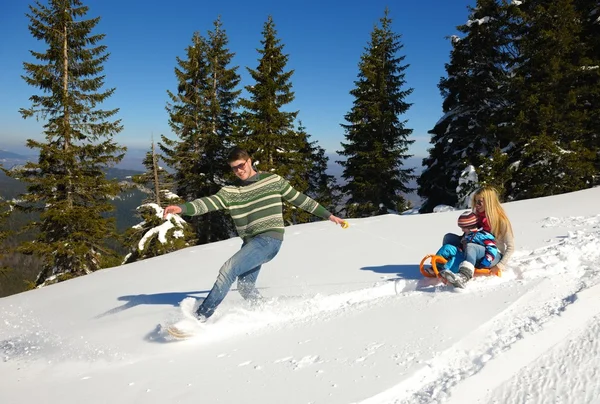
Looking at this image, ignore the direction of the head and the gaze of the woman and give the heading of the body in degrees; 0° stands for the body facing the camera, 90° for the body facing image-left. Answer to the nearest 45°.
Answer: approximately 90°

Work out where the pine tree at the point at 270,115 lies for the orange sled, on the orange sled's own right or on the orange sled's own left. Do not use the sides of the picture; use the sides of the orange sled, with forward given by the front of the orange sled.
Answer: on the orange sled's own right

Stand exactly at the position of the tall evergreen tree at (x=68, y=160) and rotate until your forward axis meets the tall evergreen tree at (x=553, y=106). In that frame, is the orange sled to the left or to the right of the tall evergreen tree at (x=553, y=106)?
right

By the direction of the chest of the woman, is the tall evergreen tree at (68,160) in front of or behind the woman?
in front

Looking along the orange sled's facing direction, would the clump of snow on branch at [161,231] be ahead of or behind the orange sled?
ahead

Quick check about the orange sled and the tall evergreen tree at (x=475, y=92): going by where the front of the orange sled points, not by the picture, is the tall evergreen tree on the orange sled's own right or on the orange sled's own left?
on the orange sled's own right

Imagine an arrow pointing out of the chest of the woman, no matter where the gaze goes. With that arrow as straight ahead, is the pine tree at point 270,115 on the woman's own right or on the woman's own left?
on the woman's own right

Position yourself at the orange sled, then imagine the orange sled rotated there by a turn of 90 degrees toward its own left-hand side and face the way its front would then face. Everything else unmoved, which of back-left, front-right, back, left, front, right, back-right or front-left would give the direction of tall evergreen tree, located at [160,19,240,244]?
back-right

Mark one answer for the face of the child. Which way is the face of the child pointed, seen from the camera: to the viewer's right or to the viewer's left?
to the viewer's left

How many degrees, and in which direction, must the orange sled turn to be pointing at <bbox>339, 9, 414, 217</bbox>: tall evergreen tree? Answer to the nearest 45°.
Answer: approximately 90° to its right

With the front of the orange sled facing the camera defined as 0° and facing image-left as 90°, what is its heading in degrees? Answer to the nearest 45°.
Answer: approximately 90°

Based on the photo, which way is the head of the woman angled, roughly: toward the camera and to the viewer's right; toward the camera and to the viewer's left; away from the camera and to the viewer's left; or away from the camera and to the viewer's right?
toward the camera and to the viewer's left

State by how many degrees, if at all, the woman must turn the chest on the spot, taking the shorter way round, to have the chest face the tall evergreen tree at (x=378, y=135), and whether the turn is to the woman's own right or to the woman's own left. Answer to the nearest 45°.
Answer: approximately 90° to the woman's own right

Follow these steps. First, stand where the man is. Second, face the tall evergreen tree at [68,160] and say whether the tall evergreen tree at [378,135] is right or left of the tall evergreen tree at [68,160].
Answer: right
